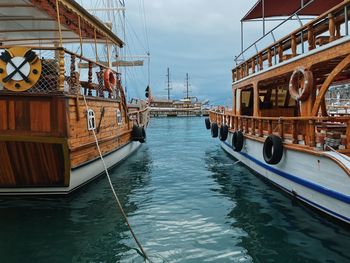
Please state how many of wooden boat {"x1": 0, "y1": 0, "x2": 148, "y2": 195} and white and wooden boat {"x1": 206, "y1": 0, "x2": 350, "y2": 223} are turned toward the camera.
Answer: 0

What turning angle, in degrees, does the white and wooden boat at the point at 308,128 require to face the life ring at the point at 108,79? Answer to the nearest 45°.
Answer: approximately 45° to its left

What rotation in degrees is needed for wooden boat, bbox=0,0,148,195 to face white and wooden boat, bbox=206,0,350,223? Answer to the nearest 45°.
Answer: approximately 45° to its right

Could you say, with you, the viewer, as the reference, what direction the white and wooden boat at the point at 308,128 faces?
facing away from the viewer and to the left of the viewer

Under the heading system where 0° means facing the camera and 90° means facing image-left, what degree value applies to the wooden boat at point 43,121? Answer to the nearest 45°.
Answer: approximately 225°

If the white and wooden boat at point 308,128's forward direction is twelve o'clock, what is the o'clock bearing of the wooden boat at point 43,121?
The wooden boat is roughly at 10 o'clock from the white and wooden boat.
